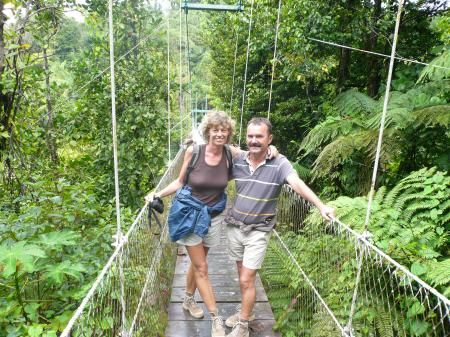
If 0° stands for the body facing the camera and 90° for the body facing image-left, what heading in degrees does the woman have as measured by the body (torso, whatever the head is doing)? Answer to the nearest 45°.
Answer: approximately 0°
